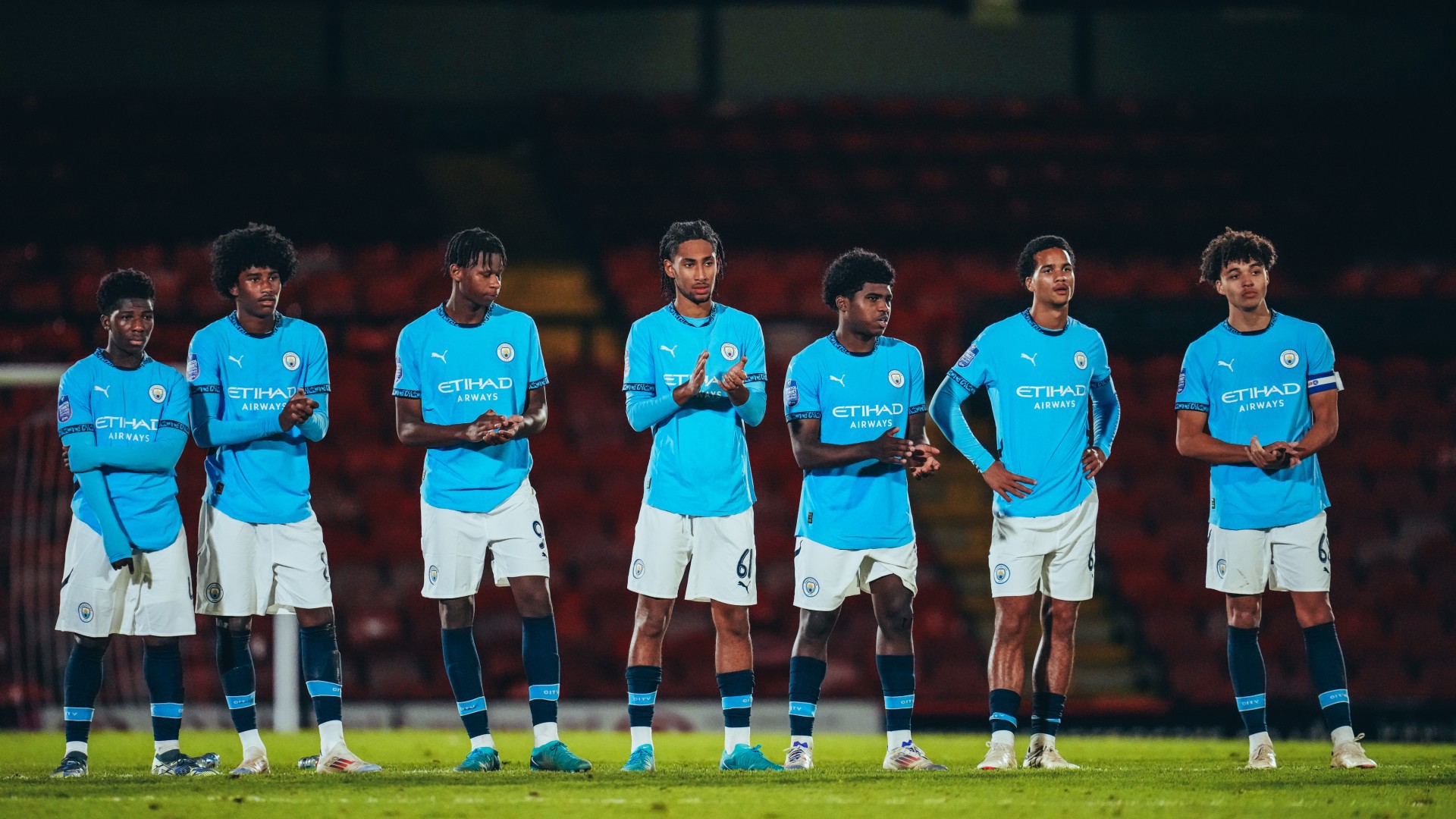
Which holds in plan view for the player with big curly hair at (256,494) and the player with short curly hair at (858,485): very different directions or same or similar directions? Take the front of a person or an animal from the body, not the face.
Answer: same or similar directions

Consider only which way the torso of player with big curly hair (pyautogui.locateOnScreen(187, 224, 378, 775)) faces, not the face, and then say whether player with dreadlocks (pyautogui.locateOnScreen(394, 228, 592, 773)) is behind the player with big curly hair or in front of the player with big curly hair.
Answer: in front

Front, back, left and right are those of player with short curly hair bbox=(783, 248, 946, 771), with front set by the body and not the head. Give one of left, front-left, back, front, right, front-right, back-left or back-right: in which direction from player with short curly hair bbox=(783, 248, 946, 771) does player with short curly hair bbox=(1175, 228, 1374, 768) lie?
front-left

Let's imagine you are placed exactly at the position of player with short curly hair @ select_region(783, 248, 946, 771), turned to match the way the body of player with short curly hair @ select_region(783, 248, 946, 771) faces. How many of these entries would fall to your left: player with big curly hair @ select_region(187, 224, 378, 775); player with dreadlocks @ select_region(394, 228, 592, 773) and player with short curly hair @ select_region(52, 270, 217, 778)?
0

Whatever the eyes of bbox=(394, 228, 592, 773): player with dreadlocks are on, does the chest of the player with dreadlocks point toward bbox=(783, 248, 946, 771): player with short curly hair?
no

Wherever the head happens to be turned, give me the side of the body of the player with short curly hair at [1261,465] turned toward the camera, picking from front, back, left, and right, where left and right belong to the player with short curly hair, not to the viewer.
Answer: front

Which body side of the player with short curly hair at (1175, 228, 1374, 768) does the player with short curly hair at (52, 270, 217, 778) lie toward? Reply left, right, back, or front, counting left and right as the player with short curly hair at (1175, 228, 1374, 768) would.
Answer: right

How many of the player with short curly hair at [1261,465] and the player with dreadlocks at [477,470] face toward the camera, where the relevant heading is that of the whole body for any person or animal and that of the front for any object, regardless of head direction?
2

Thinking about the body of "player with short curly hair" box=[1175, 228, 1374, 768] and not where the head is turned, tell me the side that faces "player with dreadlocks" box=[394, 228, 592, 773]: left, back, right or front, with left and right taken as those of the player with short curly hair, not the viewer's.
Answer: right

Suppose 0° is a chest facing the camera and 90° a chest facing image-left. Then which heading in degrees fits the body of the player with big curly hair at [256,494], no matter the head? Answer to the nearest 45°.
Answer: approximately 315°

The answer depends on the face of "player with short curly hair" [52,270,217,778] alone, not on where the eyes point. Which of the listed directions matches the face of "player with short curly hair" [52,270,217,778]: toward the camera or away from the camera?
toward the camera

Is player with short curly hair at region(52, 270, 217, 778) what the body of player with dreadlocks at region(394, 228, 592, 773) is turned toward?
no

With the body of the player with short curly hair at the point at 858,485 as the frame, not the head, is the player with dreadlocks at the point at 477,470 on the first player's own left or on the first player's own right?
on the first player's own right

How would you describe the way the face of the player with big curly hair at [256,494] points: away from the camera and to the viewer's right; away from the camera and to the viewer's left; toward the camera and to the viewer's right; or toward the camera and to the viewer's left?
toward the camera and to the viewer's right
